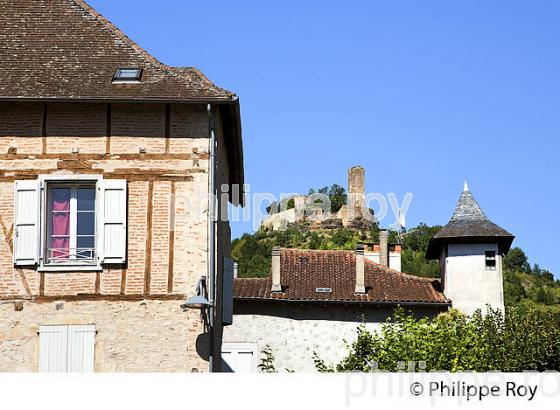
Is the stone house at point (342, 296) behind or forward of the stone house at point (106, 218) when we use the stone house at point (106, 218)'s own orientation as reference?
behind

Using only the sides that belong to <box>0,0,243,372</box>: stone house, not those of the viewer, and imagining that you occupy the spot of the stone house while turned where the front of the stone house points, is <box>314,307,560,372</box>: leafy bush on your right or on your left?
on your left

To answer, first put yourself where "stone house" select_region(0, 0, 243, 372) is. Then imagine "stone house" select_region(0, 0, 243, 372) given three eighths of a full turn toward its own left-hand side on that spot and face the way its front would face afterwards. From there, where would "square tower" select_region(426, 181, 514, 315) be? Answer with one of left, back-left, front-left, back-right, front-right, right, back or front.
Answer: front

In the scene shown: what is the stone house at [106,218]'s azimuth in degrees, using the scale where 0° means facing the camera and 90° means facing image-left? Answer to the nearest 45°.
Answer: approximately 0°

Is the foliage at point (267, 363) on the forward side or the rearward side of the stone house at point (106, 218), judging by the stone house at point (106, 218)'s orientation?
on the rearward side
